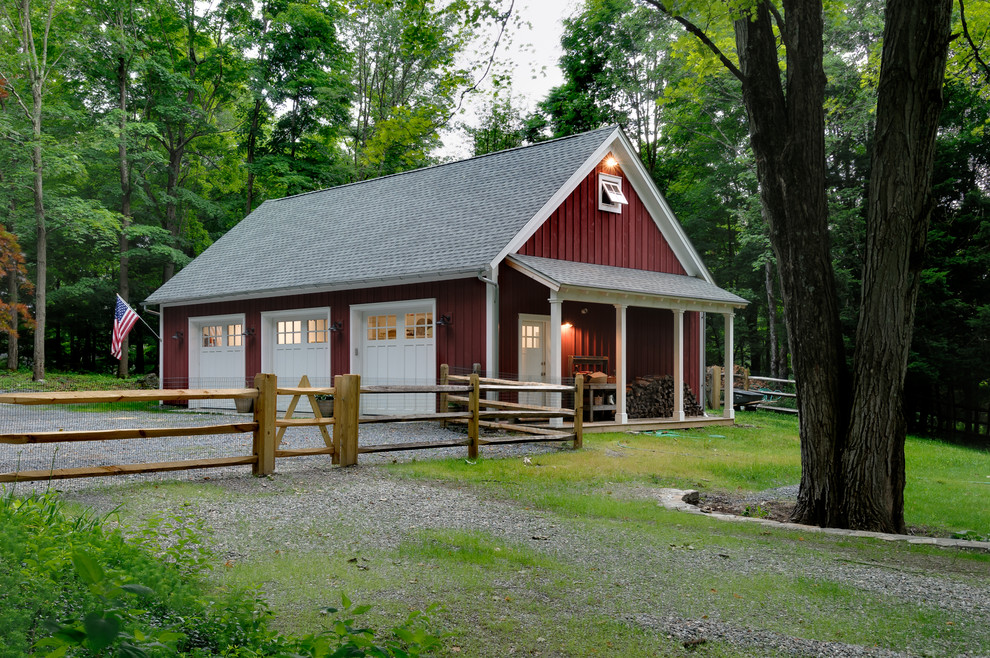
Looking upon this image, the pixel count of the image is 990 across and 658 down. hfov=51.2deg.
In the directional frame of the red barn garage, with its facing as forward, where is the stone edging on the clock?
The stone edging is roughly at 10 o'clock from the red barn garage.

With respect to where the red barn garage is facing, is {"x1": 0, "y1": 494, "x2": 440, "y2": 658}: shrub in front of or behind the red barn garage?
in front

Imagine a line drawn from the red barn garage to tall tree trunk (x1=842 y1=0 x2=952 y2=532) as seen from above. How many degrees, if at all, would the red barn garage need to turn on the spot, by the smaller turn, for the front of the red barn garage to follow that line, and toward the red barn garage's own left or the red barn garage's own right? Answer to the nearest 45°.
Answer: approximately 45° to the red barn garage's own left

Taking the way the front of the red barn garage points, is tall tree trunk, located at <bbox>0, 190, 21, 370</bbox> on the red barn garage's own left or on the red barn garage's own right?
on the red barn garage's own right

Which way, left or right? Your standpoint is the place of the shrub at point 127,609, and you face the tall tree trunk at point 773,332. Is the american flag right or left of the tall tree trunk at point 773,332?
left

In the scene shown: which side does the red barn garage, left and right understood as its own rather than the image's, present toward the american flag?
right

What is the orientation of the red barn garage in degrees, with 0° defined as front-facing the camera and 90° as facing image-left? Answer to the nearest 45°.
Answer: approximately 45°

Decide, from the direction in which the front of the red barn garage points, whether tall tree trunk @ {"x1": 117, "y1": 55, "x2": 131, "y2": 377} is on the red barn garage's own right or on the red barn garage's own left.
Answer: on the red barn garage's own right

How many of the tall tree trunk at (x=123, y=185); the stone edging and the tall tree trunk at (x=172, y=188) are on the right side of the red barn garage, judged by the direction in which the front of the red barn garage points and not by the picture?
2
